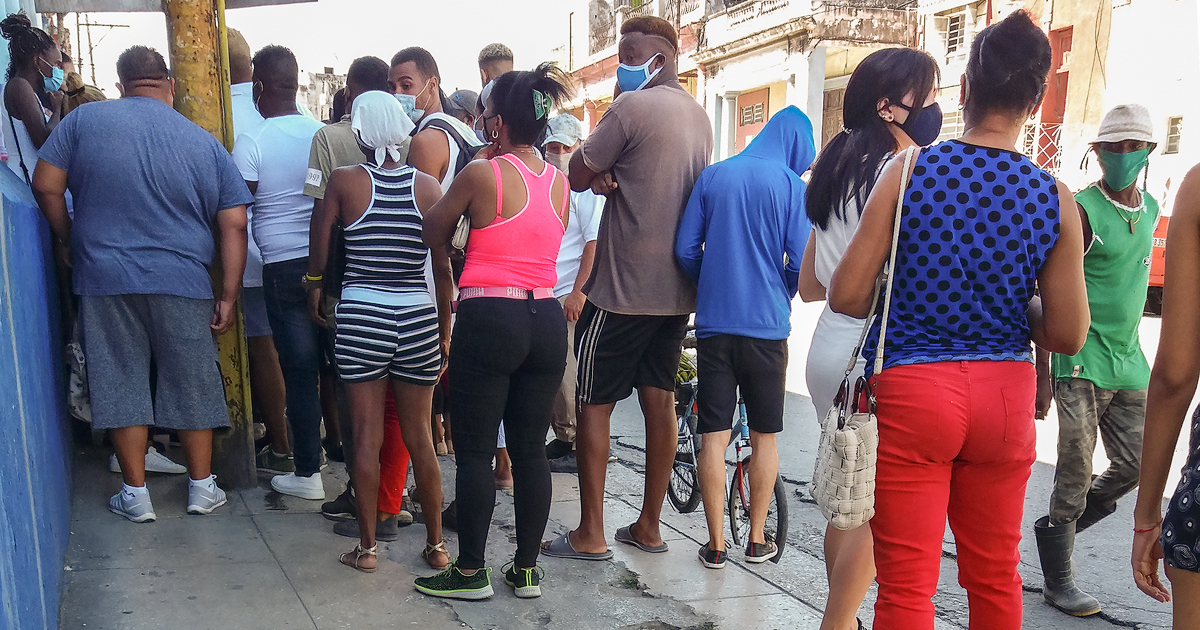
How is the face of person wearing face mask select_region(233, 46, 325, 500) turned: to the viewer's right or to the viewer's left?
to the viewer's left

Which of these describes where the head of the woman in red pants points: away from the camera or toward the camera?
away from the camera

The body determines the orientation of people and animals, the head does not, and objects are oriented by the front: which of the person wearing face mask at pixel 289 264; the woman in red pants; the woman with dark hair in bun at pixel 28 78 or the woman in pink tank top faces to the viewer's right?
the woman with dark hair in bun

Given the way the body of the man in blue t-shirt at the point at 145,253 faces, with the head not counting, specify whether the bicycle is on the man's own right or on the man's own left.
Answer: on the man's own right

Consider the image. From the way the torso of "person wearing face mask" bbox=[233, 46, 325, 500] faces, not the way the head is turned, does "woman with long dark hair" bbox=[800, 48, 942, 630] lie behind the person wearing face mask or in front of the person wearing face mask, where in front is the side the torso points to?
behind

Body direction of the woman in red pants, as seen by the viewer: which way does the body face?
away from the camera

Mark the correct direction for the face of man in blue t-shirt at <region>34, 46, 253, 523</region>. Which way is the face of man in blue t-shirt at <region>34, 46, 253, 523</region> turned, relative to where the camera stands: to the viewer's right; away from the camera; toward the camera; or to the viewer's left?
away from the camera

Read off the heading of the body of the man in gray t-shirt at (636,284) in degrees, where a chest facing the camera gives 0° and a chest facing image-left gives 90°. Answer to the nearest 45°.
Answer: approximately 135°

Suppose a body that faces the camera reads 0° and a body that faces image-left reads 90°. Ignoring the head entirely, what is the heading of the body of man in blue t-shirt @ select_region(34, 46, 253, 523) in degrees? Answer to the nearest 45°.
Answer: approximately 180°

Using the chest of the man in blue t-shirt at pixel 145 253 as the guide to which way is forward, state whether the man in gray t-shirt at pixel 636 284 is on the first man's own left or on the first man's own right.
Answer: on the first man's own right
